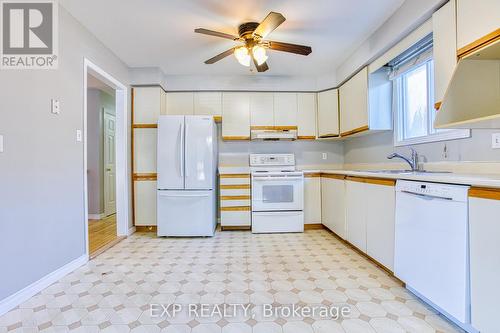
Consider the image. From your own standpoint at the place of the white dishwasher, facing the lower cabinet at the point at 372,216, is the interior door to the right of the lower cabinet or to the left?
left

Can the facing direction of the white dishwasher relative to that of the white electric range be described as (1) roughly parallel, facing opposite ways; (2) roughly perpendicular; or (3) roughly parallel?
roughly perpendicular

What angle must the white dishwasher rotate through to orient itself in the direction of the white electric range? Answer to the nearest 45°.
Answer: approximately 90° to its right

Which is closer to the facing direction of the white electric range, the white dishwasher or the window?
the white dishwasher

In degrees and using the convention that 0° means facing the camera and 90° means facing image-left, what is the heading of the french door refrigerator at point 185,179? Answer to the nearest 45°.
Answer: approximately 0°

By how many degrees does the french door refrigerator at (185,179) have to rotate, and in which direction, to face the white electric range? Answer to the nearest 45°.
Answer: approximately 90° to its left

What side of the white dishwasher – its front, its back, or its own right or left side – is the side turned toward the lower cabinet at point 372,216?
right

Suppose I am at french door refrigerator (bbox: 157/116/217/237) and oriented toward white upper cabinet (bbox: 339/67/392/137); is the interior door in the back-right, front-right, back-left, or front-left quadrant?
back-left

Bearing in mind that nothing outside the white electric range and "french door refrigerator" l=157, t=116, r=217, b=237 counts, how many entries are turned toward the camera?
2

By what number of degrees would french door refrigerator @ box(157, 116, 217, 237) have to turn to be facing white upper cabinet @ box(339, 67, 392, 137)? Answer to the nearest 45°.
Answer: approximately 45° to its left

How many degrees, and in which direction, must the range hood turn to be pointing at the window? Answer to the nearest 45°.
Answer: approximately 45° to its left
